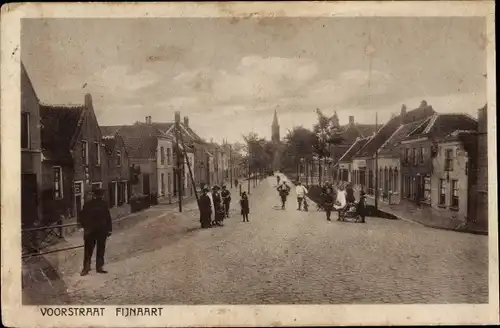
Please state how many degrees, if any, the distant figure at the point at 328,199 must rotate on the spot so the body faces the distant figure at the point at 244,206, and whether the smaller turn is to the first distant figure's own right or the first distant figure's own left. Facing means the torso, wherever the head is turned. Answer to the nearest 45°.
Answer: approximately 45° to the first distant figure's own right

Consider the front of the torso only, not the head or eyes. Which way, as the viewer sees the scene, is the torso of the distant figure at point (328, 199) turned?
toward the camera

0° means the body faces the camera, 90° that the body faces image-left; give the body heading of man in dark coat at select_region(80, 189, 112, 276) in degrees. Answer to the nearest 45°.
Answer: approximately 0°

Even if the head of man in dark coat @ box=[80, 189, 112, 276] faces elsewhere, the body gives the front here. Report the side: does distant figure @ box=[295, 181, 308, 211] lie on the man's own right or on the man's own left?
on the man's own left

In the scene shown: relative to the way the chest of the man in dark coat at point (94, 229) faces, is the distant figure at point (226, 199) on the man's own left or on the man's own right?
on the man's own left

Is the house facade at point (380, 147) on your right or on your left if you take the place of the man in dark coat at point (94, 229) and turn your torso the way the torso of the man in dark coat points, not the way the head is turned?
on your left

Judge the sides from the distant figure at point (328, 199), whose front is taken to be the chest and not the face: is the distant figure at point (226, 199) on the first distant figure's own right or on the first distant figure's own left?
on the first distant figure's own right
